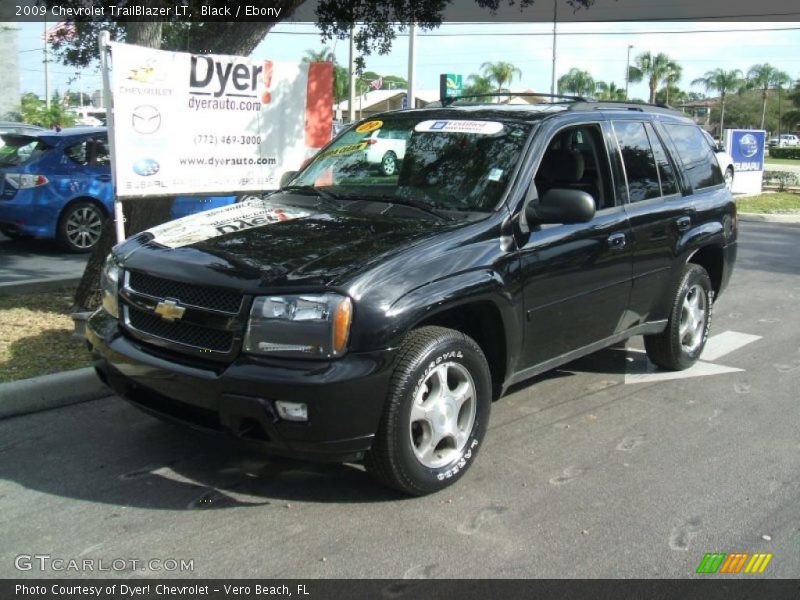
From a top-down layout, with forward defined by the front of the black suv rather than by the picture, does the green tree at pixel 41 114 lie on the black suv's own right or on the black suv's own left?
on the black suv's own right

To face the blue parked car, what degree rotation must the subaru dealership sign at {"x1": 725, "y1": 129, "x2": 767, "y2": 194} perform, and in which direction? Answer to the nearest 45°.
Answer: approximately 45° to its right

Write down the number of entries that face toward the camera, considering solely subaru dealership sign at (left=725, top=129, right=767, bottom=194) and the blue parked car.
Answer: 1

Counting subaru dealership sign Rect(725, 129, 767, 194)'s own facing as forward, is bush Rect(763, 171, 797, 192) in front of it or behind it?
behind

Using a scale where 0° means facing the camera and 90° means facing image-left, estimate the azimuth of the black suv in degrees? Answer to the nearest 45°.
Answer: approximately 45°

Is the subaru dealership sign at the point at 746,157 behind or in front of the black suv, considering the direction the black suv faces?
behind

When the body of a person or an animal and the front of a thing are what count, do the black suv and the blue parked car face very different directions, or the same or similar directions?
very different directions

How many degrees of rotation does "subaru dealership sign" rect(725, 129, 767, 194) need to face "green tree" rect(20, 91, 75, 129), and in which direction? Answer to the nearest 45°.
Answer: approximately 90° to its right

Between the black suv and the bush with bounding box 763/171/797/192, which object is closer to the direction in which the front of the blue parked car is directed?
the bush

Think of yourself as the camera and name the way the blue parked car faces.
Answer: facing away from the viewer and to the right of the viewer

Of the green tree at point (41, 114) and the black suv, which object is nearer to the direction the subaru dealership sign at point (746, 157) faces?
the black suv
